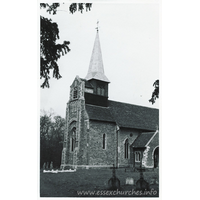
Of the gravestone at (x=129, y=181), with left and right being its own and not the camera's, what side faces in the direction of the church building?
back

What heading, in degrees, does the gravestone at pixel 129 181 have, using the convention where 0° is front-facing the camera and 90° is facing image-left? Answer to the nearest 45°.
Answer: approximately 0°
